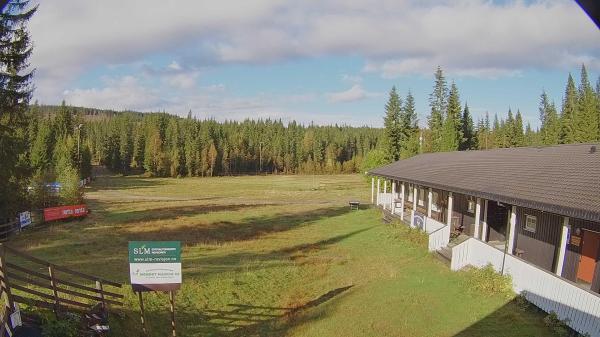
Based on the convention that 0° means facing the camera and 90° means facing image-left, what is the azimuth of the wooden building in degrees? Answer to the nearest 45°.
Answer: approximately 45°

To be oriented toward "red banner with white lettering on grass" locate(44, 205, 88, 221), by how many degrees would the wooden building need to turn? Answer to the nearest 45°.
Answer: approximately 45° to its right

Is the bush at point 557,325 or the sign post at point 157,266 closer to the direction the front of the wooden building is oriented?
the sign post

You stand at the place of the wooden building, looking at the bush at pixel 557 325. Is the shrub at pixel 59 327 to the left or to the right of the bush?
right
